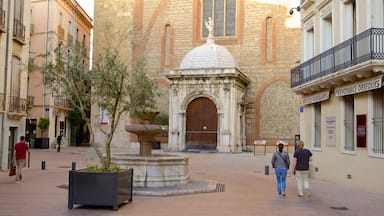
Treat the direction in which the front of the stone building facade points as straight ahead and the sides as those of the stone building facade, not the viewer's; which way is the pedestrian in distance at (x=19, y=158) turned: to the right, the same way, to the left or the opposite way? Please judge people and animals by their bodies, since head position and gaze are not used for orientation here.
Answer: the opposite way

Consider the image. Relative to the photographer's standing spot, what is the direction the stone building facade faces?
facing the viewer

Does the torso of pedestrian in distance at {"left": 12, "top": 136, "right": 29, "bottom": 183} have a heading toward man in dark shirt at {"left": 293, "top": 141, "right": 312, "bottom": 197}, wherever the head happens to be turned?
no

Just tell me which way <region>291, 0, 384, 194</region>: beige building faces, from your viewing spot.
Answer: facing the viewer and to the left of the viewer

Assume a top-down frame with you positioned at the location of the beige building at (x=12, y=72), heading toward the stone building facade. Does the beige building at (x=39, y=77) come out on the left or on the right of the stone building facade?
left

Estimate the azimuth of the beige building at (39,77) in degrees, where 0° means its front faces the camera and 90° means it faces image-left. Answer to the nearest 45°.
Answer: approximately 315°

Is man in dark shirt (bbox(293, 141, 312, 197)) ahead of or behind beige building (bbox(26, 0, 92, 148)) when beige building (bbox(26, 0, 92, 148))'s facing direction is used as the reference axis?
ahead

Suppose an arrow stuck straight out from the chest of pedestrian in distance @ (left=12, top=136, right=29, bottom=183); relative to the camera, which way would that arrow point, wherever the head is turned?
away from the camera

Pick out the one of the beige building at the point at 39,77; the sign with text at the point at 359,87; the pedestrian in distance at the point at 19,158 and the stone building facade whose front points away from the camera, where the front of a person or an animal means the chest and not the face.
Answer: the pedestrian in distance

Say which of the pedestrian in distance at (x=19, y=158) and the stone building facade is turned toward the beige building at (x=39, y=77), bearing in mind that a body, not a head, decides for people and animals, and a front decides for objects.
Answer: the pedestrian in distance

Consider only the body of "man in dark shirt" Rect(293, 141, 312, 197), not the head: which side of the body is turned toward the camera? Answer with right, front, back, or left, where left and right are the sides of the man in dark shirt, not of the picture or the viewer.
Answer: back

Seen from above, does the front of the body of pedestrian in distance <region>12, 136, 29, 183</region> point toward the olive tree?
no

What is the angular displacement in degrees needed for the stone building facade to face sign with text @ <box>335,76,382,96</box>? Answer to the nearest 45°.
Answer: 0° — it already faces it

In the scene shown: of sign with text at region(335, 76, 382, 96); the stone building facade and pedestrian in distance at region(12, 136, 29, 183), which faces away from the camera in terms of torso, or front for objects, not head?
the pedestrian in distance

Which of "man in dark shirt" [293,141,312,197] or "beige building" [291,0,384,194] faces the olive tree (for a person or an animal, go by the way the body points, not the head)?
the beige building

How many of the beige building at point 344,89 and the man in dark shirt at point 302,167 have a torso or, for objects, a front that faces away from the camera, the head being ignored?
1

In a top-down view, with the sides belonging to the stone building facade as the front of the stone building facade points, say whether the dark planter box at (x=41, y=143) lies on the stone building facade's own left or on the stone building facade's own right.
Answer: on the stone building facade's own right

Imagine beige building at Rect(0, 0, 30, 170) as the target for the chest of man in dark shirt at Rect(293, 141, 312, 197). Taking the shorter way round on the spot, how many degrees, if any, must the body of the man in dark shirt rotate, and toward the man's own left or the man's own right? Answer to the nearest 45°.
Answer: approximately 90° to the man's own left

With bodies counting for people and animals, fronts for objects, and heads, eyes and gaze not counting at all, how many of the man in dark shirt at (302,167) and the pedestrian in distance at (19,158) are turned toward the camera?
0
